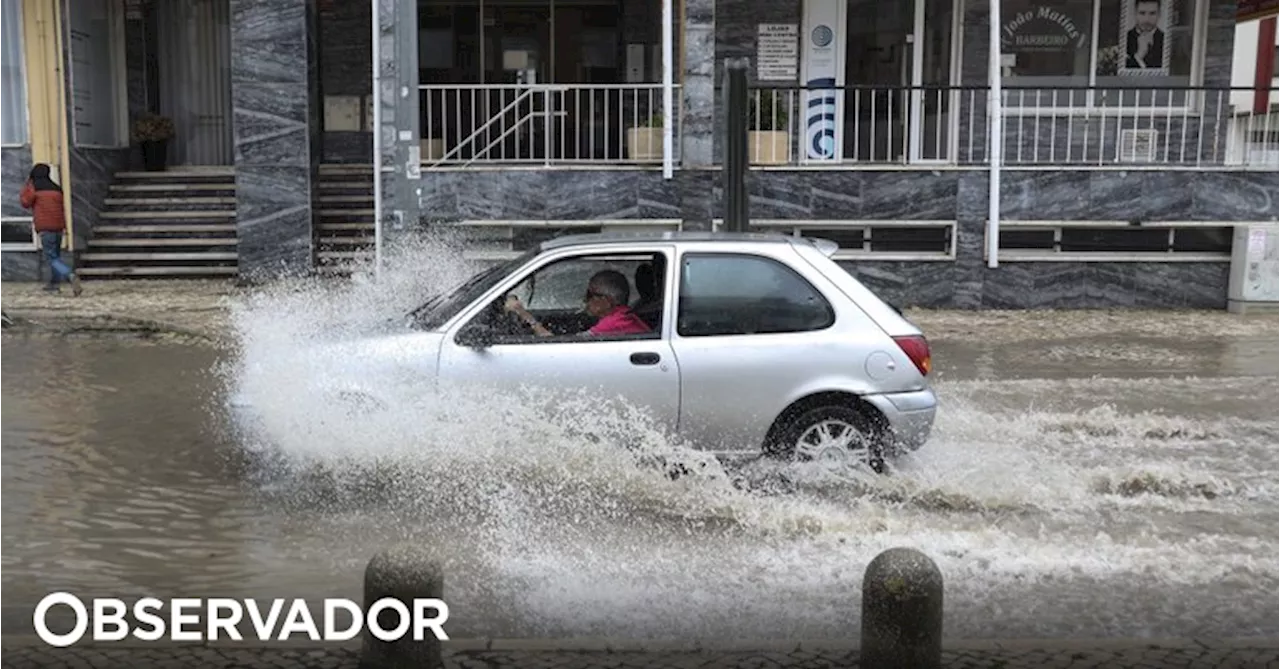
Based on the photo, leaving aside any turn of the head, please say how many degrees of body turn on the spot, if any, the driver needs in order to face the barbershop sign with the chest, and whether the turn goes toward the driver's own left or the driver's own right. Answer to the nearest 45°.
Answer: approximately 135° to the driver's own right

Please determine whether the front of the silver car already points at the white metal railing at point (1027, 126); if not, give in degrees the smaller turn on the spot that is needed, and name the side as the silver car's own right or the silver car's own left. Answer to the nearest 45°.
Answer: approximately 135° to the silver car's own right

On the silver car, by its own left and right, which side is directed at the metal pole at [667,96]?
right

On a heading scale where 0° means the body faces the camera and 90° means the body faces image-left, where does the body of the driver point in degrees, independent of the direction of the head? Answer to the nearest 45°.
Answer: approximately 90°

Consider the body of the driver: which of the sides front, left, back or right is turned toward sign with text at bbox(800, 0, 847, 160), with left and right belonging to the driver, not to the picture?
right

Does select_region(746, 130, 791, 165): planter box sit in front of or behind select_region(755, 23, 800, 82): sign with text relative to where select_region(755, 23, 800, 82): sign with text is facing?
in front

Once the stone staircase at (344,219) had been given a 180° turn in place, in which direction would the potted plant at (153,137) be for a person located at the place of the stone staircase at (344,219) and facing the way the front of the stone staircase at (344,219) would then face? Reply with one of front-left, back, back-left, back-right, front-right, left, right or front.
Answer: front-left

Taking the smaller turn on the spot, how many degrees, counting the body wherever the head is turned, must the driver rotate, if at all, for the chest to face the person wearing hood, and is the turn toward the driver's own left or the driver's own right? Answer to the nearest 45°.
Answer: approximately 45° to the driver's own right

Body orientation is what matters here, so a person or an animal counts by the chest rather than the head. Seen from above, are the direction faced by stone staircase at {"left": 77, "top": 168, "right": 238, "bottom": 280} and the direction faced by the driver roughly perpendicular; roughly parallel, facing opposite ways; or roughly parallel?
roughly perpendicular

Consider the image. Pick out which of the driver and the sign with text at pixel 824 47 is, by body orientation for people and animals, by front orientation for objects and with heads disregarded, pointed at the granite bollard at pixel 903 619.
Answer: the sign with text

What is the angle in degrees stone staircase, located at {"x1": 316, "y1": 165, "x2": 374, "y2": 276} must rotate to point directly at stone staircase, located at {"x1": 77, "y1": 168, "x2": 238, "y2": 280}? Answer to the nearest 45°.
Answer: approximately 90° to its right

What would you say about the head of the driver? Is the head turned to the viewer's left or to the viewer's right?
to the viewer's left

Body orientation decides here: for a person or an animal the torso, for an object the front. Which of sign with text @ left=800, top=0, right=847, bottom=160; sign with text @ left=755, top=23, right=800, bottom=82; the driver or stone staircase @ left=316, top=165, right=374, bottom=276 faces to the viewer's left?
the driver
